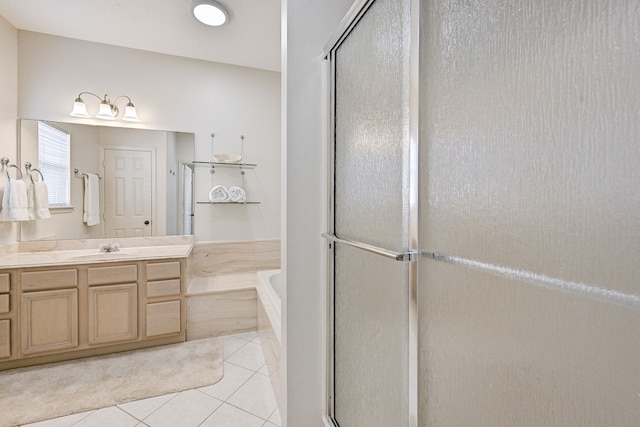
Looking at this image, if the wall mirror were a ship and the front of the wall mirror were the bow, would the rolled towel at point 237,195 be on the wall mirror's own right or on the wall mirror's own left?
on the wall mirror's own left

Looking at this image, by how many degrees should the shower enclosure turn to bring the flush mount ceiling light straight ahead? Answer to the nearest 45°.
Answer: approximately 90° to its right

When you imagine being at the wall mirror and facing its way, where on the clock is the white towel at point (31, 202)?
The white towel is roughly at 3 o'clock from the wall mirror.

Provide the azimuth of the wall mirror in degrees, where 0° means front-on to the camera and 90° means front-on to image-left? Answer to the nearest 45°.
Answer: approximately 0°

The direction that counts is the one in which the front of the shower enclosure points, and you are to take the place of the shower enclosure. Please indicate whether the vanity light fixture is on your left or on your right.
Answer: on your right

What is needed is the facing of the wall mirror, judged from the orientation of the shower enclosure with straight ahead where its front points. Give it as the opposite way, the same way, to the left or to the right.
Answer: to the left

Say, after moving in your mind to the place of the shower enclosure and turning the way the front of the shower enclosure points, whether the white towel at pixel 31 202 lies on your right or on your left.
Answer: on your right

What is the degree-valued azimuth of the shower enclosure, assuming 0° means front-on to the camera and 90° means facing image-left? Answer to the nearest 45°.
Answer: approximately 45°
